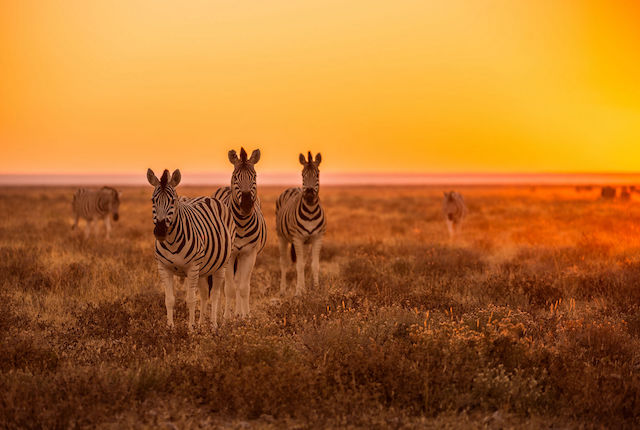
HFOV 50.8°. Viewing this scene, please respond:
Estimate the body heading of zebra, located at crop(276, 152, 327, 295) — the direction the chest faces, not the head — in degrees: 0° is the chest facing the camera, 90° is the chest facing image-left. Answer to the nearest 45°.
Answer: approximately 315°

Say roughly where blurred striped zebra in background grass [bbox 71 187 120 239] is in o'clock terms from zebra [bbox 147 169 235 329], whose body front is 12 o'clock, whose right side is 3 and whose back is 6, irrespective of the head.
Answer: The blurred striped zebra in background grass is roughly at 4 o'clock from the zebra.

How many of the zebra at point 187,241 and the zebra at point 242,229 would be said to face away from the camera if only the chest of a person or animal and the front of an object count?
0

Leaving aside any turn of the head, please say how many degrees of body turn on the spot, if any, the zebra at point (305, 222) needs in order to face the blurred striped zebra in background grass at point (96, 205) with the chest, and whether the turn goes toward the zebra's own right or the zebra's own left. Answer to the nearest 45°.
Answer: approximately 180°

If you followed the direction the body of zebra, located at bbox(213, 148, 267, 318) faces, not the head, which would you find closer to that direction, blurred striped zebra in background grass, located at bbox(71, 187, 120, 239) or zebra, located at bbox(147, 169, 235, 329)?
the zebra, located at bbox(147, 169, 235, 329)

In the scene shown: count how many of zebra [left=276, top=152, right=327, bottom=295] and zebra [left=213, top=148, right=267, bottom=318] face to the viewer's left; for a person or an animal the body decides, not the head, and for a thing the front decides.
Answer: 0

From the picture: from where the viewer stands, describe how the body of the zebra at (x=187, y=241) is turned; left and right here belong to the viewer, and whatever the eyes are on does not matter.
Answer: facing the viewer and to the left of the viewer

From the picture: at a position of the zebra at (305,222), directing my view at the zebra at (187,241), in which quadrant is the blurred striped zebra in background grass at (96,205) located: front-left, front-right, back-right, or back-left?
back-right
